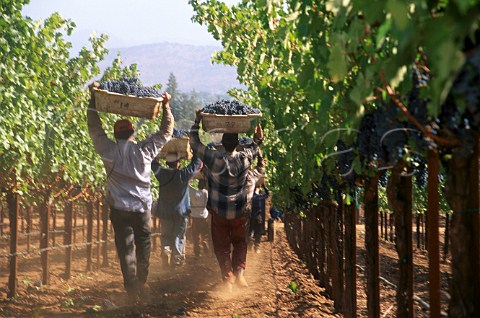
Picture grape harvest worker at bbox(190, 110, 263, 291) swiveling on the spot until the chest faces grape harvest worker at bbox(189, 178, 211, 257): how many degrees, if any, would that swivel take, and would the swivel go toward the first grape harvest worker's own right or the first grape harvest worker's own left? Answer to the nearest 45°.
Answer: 0° — they already face them

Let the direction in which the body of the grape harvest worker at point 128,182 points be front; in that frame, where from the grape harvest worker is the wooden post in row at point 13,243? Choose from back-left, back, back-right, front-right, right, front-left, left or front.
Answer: front-left

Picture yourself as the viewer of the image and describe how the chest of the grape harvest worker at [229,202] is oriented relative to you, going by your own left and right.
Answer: facing away from the viewer

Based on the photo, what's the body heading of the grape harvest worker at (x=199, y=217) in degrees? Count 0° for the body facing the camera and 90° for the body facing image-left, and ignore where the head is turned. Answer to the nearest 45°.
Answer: approximately 180°

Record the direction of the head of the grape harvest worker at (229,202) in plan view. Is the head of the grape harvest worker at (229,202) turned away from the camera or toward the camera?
away from the camera

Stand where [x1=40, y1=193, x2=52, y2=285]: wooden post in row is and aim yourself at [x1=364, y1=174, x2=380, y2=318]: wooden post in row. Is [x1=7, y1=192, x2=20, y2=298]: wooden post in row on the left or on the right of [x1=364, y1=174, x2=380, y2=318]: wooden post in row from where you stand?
right

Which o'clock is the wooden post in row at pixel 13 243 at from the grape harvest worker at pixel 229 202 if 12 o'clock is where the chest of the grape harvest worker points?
The wooden post in row is roughly at 9 o'clock from the grape harvest worker.

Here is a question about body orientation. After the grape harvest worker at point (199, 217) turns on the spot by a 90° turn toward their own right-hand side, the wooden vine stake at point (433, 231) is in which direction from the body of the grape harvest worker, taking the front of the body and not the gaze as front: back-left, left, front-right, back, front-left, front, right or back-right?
right

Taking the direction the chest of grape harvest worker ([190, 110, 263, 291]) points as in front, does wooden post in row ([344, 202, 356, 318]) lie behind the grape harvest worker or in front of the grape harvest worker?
behind

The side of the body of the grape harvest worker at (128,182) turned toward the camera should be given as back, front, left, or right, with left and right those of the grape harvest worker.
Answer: back

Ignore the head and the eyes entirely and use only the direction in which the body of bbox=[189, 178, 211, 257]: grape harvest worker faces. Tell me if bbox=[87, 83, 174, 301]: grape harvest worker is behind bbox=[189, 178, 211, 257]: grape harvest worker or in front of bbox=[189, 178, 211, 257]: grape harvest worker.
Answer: behind
